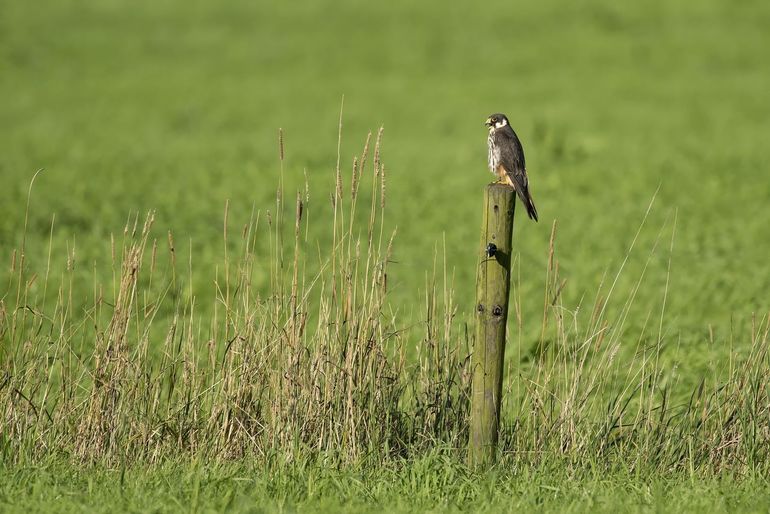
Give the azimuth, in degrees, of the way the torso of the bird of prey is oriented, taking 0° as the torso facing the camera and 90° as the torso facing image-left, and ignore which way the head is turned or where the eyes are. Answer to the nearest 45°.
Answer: approximately 90°
